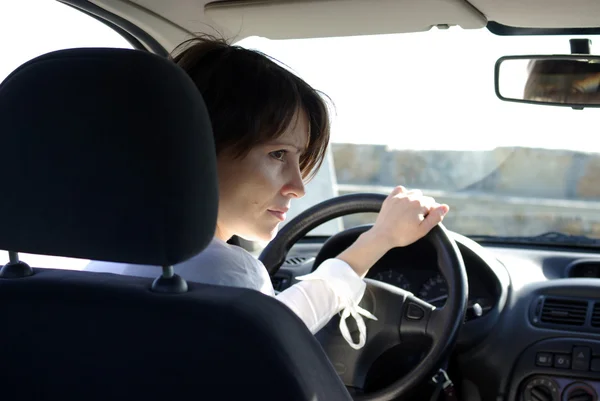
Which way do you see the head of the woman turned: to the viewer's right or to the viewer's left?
to the viewer's right

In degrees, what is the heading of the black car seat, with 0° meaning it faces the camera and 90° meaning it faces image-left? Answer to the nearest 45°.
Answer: approximately 225°
